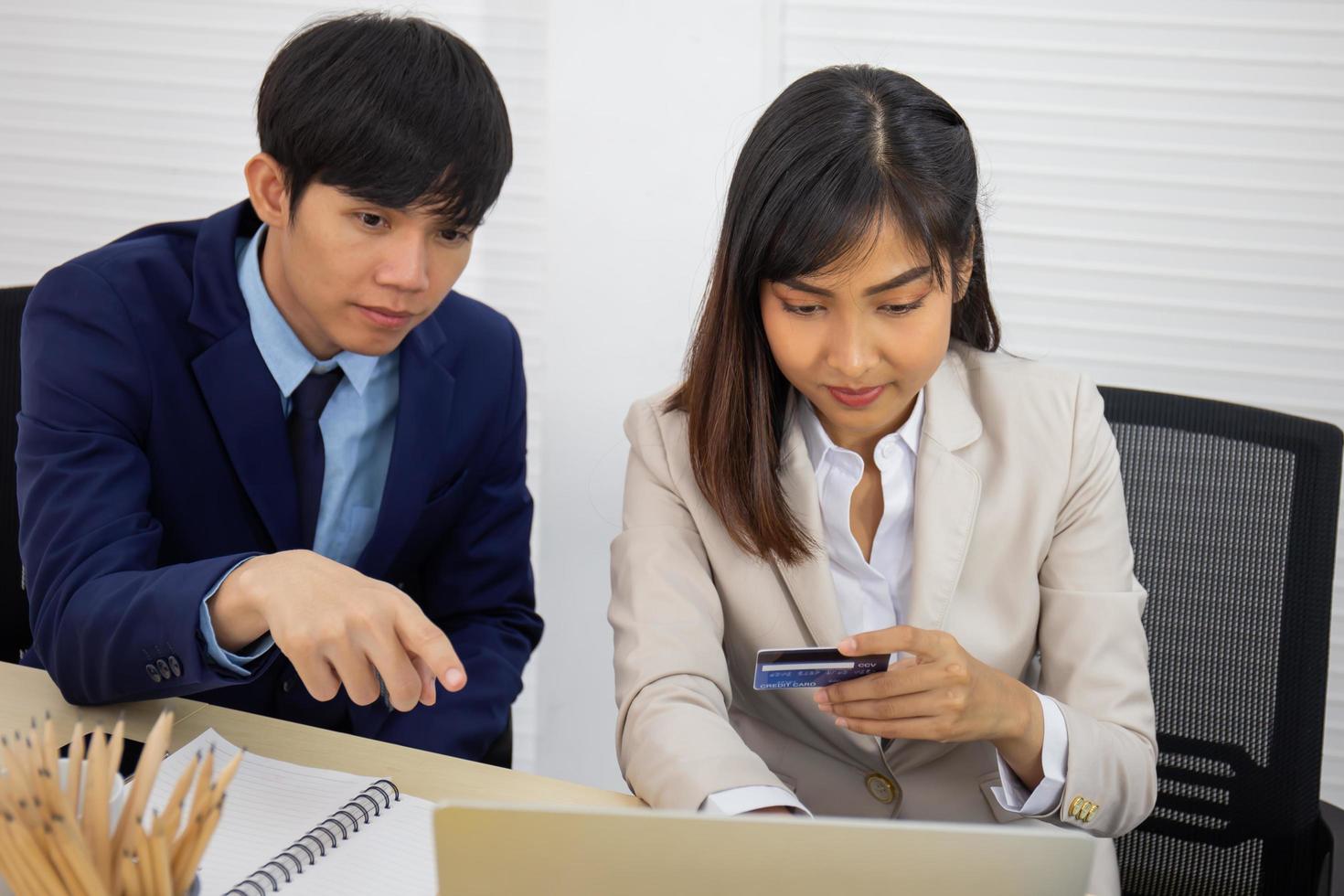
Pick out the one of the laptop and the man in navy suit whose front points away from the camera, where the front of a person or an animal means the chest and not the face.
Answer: the laptop

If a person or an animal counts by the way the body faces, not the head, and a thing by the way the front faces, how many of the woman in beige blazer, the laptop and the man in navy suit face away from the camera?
1

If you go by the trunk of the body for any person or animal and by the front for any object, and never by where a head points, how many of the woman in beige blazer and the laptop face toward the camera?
1

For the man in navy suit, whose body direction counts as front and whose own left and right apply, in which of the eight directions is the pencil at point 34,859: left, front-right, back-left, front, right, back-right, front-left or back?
front-right

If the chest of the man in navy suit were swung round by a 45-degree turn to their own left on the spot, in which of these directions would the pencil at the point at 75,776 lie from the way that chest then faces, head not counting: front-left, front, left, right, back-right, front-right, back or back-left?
right

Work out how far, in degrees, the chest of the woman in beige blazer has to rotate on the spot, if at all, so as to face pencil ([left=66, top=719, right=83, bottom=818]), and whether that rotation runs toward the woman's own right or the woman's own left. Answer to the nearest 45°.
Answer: approximately 45° to the woman's own right

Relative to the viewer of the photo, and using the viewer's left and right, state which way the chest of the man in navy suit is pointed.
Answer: facing the viewer and to the right of the viewer

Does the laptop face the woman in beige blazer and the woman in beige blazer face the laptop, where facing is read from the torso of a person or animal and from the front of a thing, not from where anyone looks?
yes

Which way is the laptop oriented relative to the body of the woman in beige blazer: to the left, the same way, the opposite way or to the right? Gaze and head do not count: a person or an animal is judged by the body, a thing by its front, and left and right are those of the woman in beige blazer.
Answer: the opposite way

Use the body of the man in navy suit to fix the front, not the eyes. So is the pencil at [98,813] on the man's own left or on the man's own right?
on the man's own right

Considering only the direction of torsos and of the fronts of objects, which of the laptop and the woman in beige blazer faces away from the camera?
the laptop

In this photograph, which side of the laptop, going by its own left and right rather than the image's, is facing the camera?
back

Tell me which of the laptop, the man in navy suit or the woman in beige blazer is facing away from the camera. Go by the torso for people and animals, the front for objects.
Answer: the laptop
